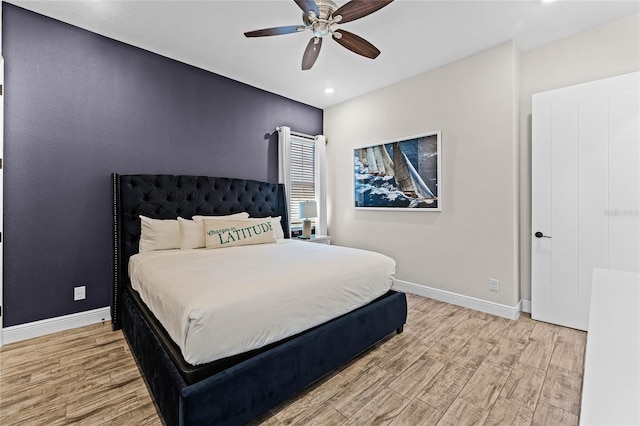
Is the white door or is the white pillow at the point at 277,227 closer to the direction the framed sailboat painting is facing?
the white pillow

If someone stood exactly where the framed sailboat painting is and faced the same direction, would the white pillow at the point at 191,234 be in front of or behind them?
in front

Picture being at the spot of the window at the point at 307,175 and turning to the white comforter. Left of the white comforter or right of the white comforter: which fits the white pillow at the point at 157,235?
right

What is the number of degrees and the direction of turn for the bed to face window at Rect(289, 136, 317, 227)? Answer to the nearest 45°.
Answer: approximately 135° to its left

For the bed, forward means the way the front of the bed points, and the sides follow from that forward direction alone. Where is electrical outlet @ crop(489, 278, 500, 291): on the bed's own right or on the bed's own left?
on the bed's own left

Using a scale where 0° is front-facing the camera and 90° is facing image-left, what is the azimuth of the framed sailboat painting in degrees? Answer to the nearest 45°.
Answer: approximately 45°

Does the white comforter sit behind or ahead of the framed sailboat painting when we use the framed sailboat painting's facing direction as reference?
ahead

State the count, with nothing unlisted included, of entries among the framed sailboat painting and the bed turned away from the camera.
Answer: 0

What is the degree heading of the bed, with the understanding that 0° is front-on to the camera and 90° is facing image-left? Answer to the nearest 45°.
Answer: approximately 315°

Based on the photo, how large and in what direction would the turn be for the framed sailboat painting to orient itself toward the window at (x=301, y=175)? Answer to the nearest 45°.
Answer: approximately 45° to its right

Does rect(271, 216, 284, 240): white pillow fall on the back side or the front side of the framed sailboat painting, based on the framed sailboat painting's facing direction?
on the front side
